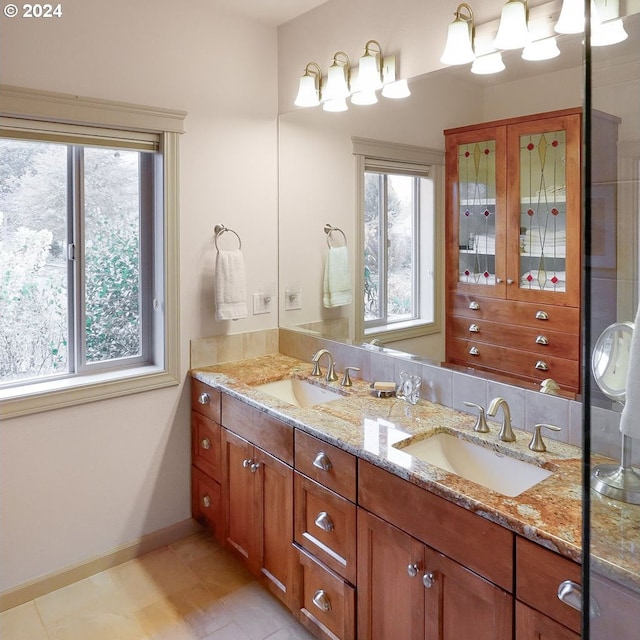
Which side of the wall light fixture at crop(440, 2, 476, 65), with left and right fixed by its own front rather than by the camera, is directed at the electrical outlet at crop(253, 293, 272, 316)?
right

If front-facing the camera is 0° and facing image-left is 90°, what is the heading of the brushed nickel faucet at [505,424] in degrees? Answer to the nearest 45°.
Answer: approximately 45°
